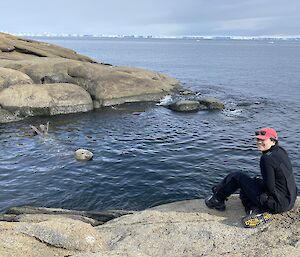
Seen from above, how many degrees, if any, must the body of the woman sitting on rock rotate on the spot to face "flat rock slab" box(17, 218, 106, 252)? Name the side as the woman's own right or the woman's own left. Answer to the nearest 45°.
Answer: approximately 45° to the woman's own left

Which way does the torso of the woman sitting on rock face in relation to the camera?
to the viewer's left

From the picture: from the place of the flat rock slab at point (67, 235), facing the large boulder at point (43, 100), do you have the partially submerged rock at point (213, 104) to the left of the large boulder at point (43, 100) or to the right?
right

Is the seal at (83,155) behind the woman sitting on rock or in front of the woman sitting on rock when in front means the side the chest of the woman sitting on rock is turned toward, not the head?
in front

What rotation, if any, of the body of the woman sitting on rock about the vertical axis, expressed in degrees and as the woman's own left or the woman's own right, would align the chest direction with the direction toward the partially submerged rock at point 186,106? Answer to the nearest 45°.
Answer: approximately 90° to the woman's own right

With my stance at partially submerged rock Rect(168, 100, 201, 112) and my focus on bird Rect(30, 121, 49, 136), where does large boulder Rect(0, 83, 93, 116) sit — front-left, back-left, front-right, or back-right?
front-right

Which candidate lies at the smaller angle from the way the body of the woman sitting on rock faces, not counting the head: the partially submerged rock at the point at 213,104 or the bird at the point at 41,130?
the bird

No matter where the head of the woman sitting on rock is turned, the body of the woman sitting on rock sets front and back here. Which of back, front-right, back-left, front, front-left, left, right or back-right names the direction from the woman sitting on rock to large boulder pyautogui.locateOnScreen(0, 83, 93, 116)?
front-right

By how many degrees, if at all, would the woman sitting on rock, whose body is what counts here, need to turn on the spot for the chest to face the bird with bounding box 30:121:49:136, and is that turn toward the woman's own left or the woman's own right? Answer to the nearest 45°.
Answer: approximately 45° to the woman's own right

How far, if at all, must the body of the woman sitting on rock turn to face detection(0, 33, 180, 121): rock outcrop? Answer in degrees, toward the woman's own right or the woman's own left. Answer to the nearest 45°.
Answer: approximately 45° to the woman's own right

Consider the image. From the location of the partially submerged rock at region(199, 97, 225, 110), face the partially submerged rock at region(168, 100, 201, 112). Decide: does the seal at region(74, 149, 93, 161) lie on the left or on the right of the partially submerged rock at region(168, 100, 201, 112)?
left

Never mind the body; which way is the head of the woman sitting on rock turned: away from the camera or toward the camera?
toward the camera
